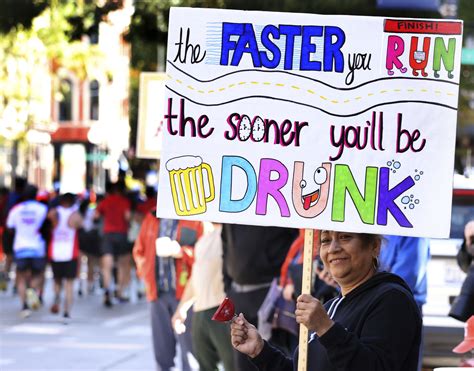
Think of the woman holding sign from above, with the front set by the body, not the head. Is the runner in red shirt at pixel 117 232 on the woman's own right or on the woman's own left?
on the woman's own right
